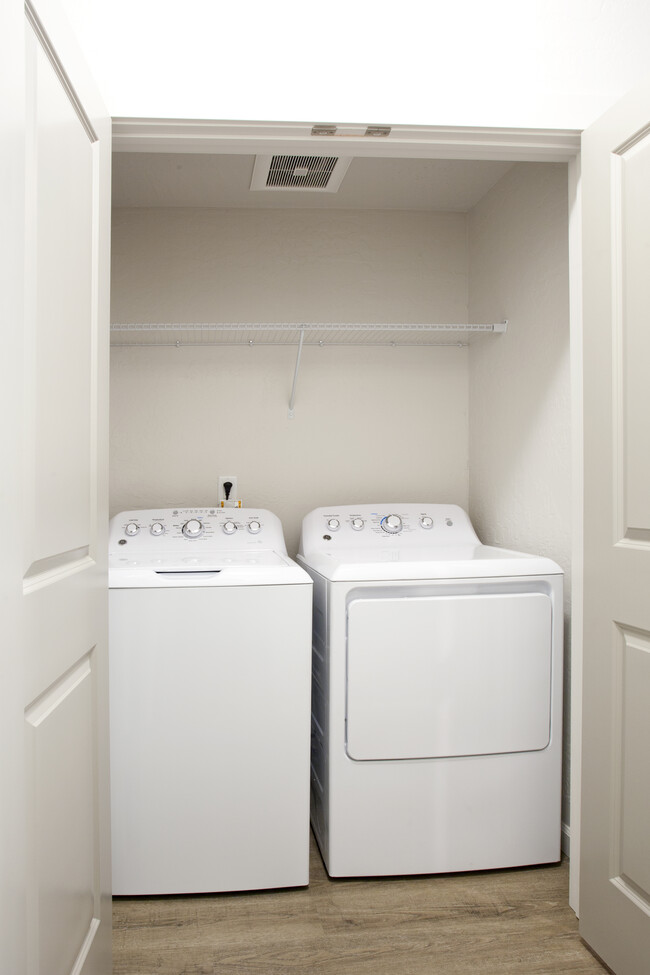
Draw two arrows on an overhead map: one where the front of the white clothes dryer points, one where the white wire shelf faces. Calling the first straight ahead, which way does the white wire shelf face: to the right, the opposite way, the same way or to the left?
the same way

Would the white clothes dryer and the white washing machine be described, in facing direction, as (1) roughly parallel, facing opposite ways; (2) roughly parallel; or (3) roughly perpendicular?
roughly parallel

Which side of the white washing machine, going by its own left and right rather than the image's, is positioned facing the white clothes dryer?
left

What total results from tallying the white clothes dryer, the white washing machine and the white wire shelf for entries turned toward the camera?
3

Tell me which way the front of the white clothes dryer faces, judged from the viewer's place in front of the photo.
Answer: facing the viewer

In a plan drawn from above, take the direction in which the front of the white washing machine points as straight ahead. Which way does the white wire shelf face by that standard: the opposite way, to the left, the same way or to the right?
the same way

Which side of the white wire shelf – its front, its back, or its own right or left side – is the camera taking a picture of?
front

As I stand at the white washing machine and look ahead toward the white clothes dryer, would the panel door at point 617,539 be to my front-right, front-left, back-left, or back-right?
front-right

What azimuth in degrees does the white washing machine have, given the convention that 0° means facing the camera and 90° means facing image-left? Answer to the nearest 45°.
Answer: approximately 0°

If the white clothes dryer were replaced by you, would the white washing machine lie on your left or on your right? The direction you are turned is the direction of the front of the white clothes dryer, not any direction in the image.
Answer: on your right
